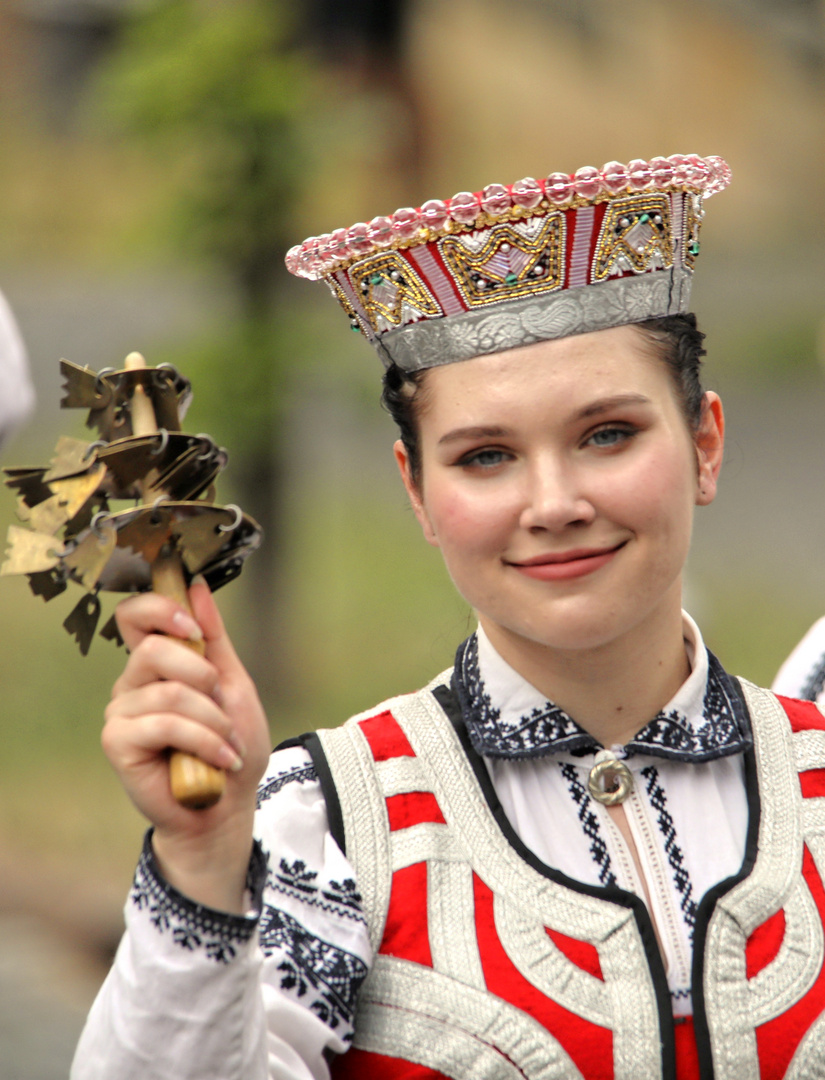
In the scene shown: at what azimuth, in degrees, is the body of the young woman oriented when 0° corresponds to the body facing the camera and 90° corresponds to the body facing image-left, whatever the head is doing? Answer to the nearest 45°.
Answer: approximately 0°
